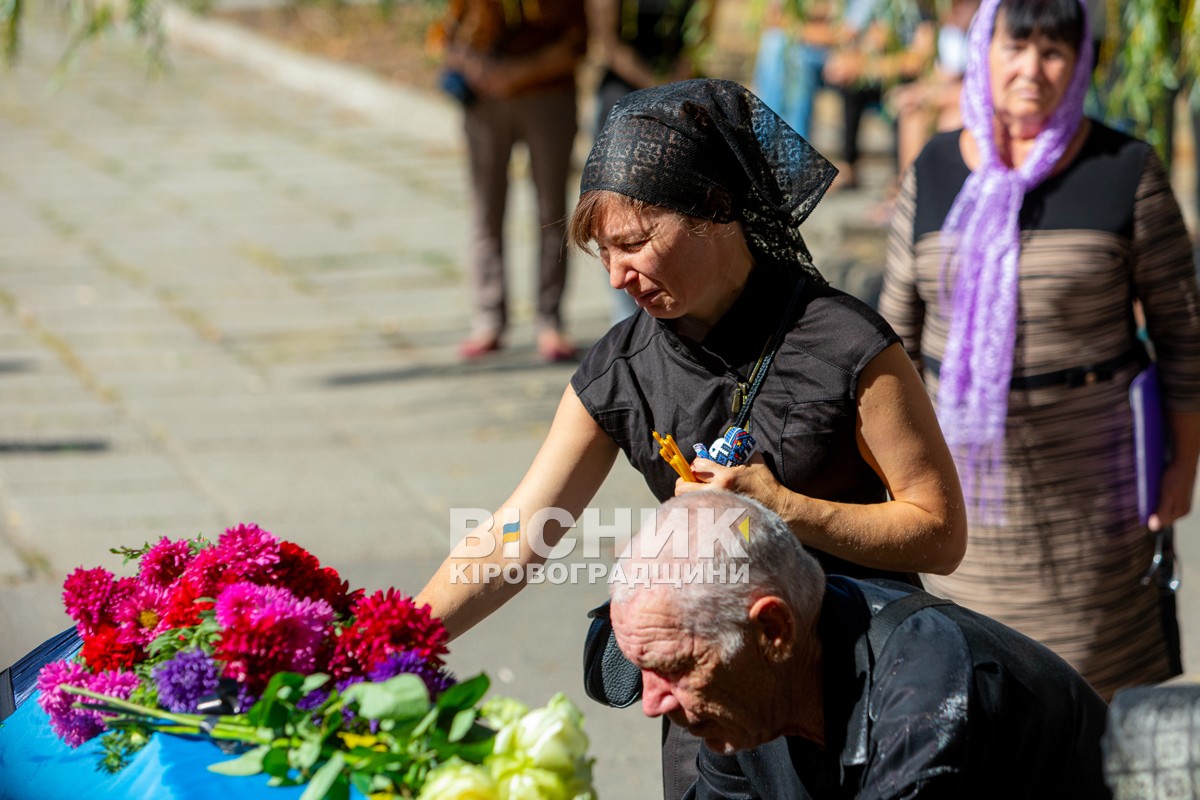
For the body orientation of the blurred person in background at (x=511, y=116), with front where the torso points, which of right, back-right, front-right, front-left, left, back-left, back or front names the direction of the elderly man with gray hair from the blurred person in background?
front

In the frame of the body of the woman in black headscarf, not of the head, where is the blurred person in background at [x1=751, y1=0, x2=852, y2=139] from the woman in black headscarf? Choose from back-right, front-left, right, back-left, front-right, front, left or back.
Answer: back-right

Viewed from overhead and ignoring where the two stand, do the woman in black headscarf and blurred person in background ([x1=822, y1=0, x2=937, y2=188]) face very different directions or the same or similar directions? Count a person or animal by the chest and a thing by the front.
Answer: same or similar directions

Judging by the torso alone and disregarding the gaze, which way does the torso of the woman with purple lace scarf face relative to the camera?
toward the camera

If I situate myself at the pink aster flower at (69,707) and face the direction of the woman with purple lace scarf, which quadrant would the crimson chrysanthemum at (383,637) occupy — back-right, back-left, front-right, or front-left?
front-right

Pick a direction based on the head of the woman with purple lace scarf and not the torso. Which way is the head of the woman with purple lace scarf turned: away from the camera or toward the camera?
toward the camera

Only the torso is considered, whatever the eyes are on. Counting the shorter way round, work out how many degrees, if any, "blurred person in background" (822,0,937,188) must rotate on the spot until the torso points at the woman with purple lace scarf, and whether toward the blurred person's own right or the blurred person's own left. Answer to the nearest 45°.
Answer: approximately 45° to the blurred person's own left

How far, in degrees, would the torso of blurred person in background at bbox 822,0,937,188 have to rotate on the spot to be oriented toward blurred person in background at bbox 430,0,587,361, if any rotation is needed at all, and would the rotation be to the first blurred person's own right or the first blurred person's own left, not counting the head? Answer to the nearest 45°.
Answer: approximately 45° to the first blurred person's own right

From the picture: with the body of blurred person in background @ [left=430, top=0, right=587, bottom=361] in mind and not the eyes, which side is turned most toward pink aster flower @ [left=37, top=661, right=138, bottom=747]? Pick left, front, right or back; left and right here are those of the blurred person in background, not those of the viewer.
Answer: front

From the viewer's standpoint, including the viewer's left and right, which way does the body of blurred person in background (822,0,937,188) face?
facing the viewer and to the left of the viewer

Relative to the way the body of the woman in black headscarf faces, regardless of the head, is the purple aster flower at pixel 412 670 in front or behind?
in front

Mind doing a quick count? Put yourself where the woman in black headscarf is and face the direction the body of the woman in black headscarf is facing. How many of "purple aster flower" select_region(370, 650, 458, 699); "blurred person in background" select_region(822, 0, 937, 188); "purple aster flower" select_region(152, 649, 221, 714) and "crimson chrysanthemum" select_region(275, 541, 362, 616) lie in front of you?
3

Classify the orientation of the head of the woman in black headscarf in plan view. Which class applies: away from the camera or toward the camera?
toward the camera

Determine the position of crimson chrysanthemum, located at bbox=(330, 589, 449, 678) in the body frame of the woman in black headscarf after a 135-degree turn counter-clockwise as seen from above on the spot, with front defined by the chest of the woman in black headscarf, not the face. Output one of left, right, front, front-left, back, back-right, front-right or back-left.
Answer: back-right

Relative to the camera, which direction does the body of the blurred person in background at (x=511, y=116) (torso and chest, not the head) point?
toward the camera

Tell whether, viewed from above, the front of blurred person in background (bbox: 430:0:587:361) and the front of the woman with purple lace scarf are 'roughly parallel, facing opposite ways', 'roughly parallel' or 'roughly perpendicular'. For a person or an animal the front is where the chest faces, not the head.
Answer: roughly parallel

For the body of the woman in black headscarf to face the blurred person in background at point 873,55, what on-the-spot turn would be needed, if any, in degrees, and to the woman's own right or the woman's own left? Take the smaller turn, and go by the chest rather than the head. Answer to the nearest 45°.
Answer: approximately 135° to the woman's own right
